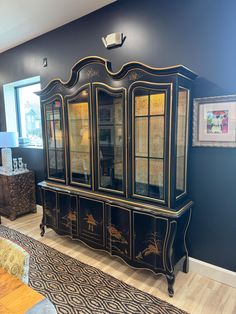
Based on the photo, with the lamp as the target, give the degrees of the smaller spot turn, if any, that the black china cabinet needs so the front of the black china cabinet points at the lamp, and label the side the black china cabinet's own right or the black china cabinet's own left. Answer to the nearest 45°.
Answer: approximately 90° to the black china cabinet's own right

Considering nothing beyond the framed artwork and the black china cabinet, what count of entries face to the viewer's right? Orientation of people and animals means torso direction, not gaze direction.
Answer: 0

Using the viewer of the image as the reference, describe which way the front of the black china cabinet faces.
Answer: facing the viewer and to the left of the viewer

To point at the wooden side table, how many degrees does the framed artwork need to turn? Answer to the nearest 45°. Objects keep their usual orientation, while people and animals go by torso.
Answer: approximately 90° to its right

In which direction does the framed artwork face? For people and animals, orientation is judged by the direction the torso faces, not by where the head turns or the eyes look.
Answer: toward the camera

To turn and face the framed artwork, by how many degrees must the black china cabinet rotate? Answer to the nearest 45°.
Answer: approximately 135° to its left

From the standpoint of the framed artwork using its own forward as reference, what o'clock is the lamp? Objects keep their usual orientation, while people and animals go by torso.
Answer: The lamp is roughly at 3 o'clock from the framed artwork.

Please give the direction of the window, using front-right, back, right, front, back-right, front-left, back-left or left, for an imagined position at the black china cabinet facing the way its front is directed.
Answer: right

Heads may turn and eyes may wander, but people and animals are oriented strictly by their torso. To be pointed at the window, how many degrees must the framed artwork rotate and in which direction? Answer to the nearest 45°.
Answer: approximately 90° to its right
